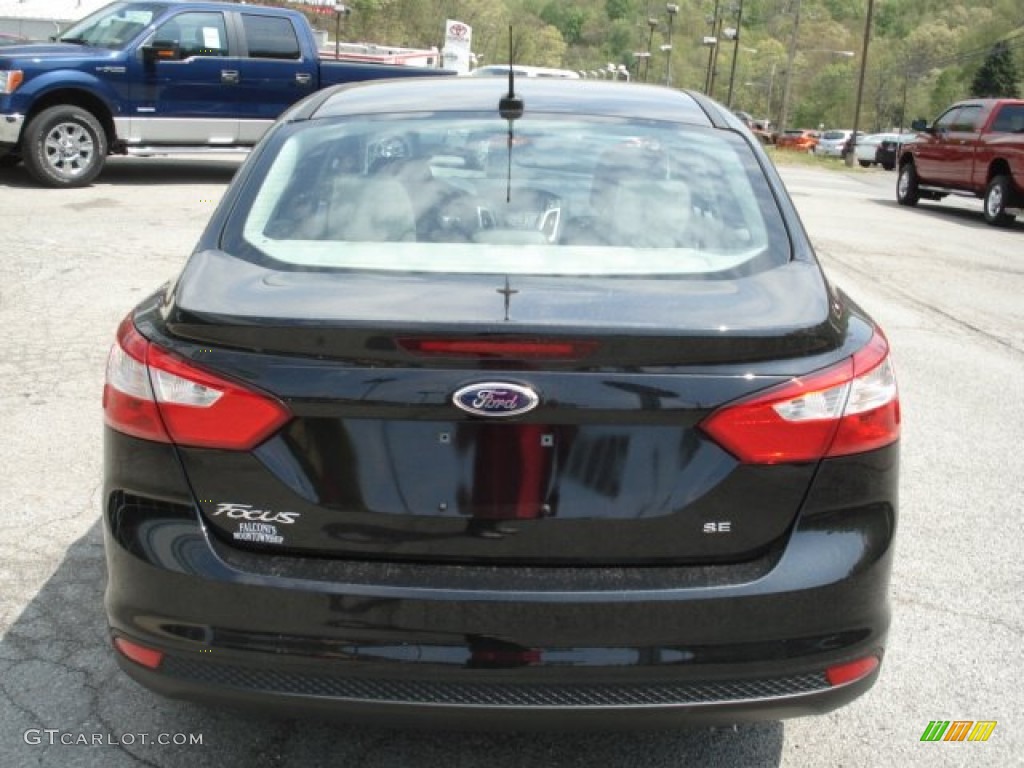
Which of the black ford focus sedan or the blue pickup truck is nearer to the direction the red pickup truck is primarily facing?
the blue pickup truck

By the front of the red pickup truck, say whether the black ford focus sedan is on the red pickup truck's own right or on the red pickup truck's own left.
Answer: on the red pickup truck's own left

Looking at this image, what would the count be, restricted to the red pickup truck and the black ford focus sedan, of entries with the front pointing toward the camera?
0

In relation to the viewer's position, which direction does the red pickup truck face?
facing away from the viewer and to the left of the viewer

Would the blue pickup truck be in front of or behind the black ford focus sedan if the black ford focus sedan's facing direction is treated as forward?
in front

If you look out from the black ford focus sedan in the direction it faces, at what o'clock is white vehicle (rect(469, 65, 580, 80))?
The white vehicle is roughly at 12 o'clock from the black ford focus sedan.

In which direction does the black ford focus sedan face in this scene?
away from the camera
